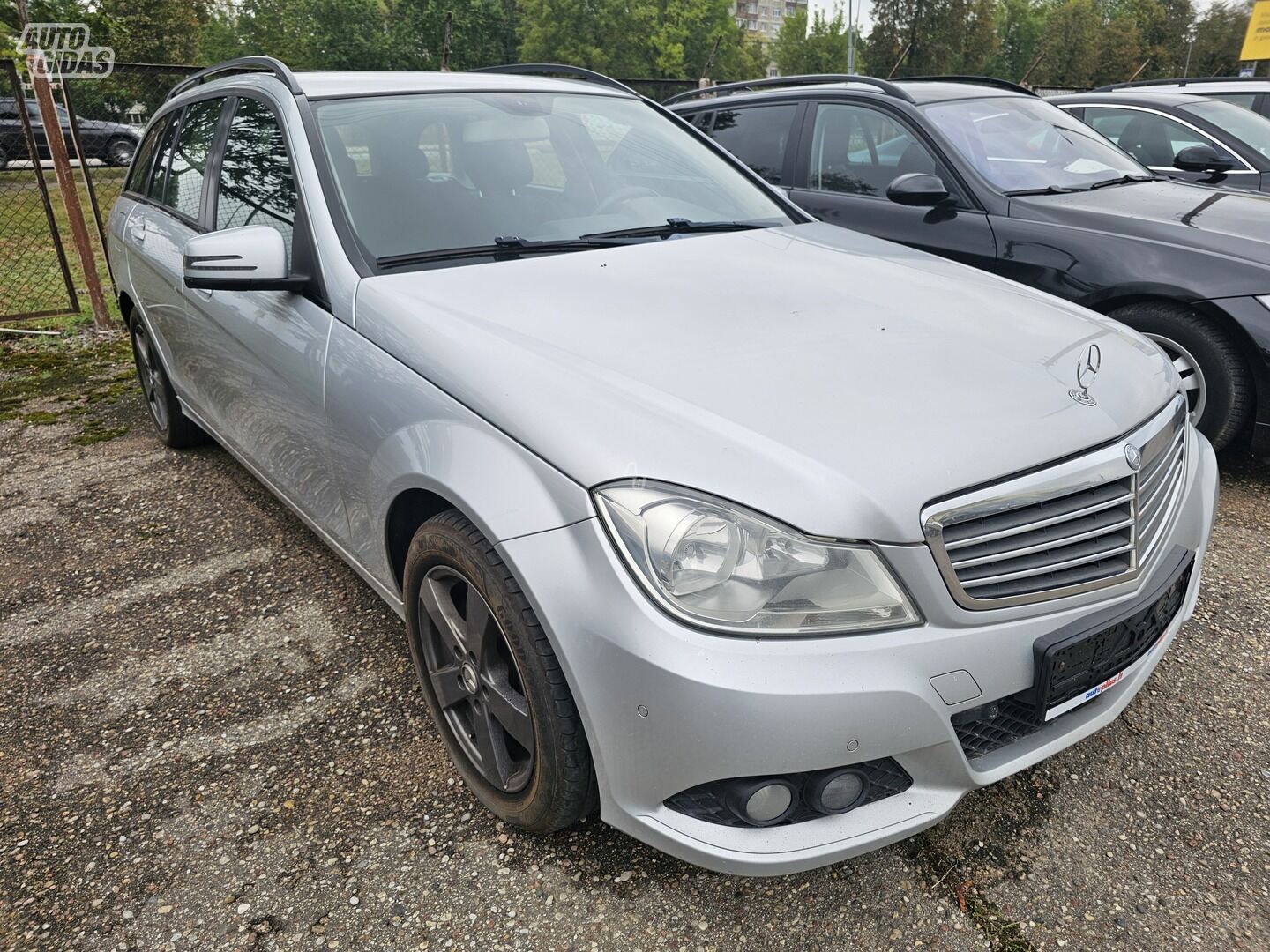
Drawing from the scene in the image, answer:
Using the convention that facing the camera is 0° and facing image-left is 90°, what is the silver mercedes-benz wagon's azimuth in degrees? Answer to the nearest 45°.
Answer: approximately 315°

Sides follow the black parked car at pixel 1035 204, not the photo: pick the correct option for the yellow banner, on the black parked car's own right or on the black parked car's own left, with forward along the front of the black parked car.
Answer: on the black parked car's own left

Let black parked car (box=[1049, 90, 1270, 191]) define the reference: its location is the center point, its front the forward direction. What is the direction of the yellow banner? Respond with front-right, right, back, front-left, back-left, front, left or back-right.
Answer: back-left

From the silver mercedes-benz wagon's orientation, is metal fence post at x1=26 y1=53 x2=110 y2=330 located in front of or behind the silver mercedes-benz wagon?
behind

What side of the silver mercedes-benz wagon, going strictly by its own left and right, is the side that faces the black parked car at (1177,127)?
left

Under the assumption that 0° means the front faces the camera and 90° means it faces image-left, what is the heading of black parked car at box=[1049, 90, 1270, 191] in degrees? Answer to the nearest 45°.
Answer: approximately 315°

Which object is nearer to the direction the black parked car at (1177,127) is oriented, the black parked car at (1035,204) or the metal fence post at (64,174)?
the black parked car

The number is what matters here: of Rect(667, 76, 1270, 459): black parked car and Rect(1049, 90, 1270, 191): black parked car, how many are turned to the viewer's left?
0
